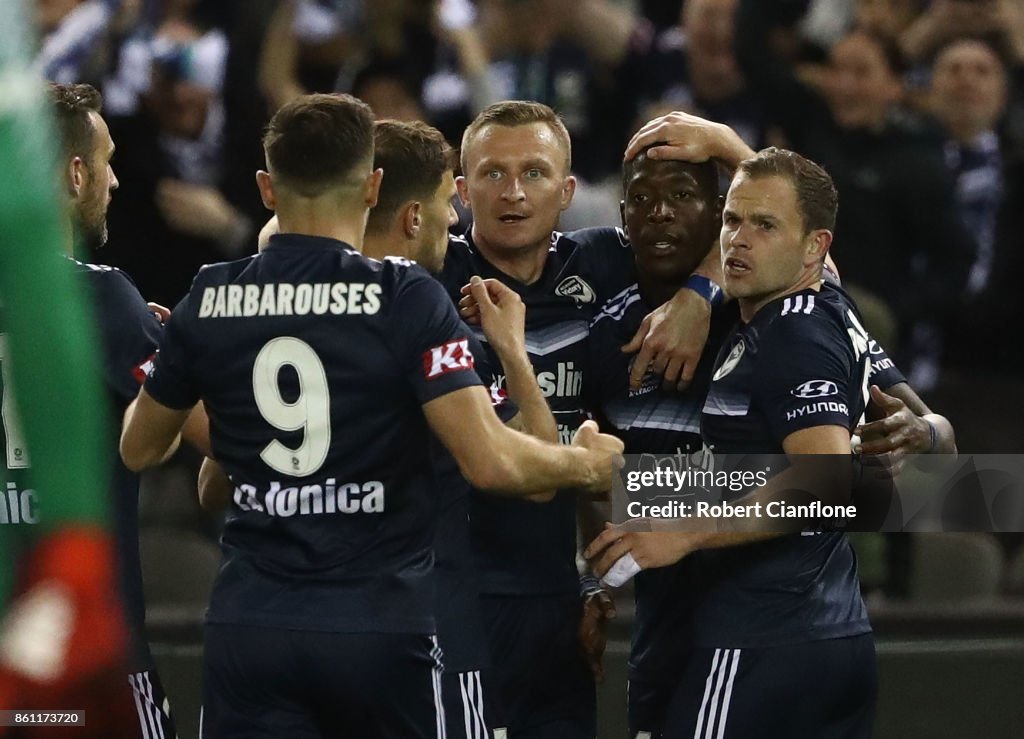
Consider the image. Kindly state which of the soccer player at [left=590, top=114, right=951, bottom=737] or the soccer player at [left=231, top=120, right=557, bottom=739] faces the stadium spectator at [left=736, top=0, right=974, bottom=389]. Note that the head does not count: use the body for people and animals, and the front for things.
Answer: the soccer player at [left=231, top=120, right=557, bottom=739]

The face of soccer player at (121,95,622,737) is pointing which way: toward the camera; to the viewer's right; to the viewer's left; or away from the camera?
away from the camera

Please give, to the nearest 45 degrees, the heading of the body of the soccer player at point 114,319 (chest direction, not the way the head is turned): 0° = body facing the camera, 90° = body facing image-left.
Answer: approximately 270°

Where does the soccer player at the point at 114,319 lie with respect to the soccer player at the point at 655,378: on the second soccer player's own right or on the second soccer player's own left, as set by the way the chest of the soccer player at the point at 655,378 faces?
on the second soccer player's own right

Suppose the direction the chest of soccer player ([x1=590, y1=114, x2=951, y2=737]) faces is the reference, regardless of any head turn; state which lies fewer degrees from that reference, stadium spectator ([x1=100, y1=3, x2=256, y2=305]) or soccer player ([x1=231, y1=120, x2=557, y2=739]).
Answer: the soccer player

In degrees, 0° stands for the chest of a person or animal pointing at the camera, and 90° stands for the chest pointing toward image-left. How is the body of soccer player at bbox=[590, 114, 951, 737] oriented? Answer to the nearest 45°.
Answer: approximately 0°

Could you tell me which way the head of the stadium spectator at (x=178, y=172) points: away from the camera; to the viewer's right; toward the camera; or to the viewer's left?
toward the camera

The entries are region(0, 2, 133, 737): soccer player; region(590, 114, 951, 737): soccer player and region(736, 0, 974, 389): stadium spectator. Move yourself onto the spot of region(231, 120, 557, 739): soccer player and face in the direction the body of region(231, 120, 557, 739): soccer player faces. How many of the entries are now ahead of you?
2

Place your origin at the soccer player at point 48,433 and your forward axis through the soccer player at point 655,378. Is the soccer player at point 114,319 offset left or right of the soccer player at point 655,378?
left

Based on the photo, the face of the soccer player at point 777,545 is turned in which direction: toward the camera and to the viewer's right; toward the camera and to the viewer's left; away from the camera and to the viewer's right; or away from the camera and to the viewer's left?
toward the camera and to the viewer's left

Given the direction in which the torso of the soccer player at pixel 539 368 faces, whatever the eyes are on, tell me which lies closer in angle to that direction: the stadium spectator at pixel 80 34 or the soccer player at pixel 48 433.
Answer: the soccer player
